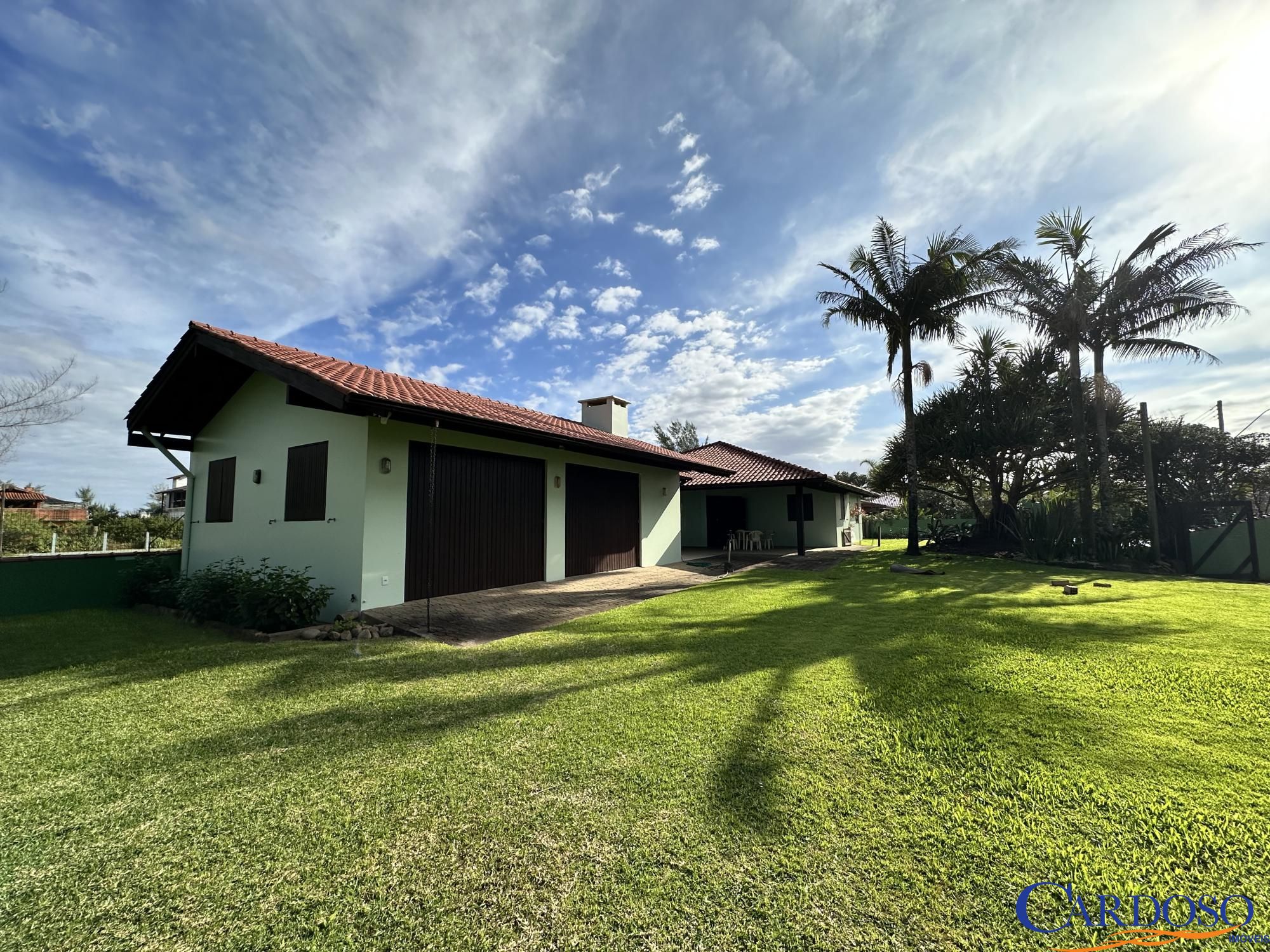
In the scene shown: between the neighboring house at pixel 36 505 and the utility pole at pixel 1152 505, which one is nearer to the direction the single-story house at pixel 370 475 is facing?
the utility pole

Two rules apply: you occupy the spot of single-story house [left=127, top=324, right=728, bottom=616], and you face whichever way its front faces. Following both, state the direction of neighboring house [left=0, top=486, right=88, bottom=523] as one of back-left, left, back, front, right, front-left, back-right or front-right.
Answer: back

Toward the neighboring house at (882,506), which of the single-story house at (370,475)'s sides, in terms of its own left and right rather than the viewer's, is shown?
left

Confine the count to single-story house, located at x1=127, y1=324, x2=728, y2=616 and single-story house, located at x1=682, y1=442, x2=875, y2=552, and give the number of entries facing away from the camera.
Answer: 0

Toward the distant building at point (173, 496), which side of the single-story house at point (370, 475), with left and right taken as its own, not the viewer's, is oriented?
back

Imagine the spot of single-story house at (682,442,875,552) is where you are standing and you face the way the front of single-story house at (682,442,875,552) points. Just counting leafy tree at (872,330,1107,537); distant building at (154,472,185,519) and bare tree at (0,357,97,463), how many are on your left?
1

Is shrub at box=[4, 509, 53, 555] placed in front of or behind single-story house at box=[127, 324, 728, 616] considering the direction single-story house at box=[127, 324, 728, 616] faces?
behind

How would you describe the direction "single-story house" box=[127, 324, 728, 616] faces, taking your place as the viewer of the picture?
facing the viewer and to the right of the viewer

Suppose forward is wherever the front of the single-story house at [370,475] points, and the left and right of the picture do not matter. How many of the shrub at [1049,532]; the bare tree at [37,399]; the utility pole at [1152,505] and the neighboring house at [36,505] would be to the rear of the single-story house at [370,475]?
2

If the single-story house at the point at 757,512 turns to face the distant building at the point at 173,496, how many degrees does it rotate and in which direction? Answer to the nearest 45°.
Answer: approximately 90° to its right

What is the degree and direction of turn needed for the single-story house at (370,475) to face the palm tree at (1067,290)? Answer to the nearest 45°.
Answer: approximately 45° to its left

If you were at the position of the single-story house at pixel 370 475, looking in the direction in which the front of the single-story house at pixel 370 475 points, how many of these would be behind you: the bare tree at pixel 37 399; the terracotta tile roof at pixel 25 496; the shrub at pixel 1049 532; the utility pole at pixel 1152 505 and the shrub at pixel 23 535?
3

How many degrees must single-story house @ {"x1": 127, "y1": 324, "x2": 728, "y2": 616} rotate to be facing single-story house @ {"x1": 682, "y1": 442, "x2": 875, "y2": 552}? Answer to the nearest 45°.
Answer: approximately 90° to its left

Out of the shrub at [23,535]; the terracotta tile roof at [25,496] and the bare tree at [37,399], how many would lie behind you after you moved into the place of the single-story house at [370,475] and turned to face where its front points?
3

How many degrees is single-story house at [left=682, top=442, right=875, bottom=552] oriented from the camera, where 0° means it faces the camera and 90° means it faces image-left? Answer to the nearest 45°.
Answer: approximately 0°
